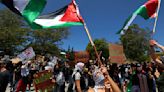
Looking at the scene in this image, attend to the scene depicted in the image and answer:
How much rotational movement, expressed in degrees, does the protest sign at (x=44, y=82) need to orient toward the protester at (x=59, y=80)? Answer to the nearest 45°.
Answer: approximately 45° to its left

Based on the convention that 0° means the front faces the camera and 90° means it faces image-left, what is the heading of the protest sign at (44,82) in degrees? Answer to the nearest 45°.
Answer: approximately 0°
